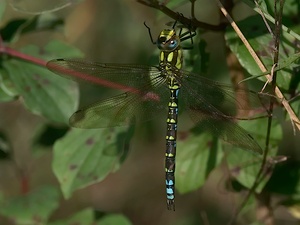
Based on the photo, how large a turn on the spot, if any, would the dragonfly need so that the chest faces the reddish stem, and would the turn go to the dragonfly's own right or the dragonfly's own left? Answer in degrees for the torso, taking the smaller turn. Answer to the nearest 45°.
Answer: approximately 90° to the dragonfly's own left

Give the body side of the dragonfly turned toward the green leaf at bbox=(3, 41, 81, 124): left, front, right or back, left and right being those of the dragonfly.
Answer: left

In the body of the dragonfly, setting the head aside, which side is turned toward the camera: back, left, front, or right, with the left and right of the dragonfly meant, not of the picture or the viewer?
back
